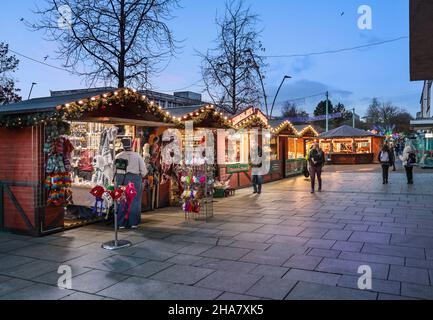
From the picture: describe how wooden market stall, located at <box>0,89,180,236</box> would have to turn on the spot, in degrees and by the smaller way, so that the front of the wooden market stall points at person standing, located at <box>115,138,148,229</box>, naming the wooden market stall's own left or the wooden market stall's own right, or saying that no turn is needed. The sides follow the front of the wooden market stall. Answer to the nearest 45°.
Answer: approximately 45° to the wooden market stall's own left

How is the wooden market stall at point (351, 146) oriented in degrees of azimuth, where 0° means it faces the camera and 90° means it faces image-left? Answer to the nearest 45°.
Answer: approximately 0°

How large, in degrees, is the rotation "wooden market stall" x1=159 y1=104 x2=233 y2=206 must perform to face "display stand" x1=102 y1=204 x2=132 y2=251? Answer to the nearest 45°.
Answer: approximately 45° to its right

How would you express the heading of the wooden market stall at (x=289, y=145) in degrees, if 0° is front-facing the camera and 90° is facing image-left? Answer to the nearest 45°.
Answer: approximately 315°

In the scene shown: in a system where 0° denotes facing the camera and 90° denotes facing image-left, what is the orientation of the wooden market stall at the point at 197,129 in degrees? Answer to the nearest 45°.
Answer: approximately 315°

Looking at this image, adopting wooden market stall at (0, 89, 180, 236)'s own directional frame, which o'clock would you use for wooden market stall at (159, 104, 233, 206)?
wooden market stall at (159, 104, 233, 206) is roughly at 9 o'clock from wooden market stall at (0, 89, 180, 236).

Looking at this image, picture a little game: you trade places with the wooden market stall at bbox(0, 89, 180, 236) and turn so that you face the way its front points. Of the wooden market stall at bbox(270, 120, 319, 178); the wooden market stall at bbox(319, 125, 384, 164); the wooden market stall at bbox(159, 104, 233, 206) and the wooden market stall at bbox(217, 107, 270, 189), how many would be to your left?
4

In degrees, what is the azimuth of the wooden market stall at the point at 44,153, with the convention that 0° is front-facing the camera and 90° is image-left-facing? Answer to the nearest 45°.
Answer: approximately 315°
